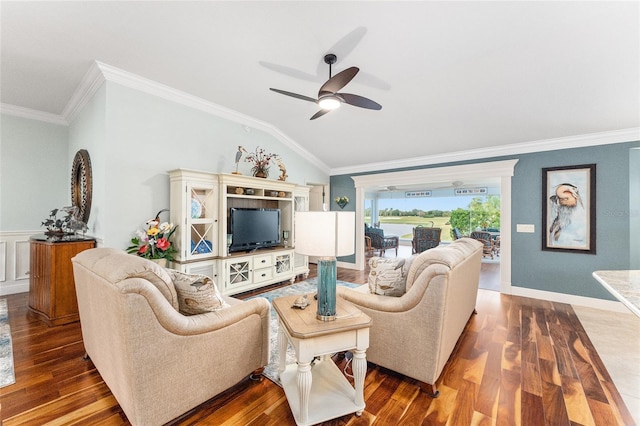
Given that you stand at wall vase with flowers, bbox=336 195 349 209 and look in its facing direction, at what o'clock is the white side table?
The white side table is roughly at 12 o'clock from the wall vase with flowers.

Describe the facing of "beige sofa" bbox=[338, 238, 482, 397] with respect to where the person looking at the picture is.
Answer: facing away from the viewer and to the left of the viewer

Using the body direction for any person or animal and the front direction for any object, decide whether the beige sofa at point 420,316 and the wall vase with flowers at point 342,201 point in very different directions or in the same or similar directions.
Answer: very different directions

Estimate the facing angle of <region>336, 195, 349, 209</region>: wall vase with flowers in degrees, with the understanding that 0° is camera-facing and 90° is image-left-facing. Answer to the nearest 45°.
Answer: approximately 0°

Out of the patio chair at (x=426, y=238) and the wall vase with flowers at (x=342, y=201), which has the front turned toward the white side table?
the wall vase with flowers

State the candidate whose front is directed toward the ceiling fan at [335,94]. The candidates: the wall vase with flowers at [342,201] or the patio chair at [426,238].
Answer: the wall vase with flowers

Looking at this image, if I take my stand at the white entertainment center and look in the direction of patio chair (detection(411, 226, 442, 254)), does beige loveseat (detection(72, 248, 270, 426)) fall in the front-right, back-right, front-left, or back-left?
back-right

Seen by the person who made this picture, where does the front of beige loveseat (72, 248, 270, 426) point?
facing away from the viewer and to the right of the viewer

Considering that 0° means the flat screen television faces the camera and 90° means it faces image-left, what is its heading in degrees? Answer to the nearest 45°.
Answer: approximately 315°

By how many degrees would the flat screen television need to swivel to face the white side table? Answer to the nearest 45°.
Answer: approximately 45° to its right

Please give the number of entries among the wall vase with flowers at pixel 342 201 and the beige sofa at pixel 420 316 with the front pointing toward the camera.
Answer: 1
